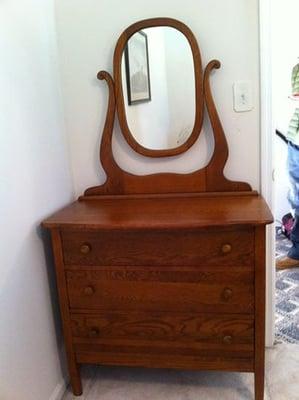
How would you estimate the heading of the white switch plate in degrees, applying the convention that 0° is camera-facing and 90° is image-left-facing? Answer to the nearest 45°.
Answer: approximately 0°

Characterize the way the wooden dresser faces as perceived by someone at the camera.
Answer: facing the viewer
